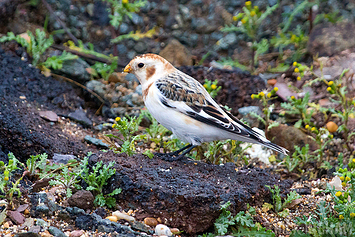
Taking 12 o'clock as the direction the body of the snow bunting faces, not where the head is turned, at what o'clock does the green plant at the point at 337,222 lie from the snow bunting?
The green plant is roughly at 7 o'clock from the snow bunting.

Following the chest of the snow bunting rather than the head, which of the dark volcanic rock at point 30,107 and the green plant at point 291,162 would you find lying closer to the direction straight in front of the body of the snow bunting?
the dark volcanic rock

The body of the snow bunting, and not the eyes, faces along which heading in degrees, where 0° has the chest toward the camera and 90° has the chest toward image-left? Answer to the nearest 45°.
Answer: approximately 90°

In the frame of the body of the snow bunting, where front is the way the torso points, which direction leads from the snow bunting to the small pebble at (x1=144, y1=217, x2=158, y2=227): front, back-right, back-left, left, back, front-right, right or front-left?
left

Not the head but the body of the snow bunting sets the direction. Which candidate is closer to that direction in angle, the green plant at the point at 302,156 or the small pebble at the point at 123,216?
the small pebble

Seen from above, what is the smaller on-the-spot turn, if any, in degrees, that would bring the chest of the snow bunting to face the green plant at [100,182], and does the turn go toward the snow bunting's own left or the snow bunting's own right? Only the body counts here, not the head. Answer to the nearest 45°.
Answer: approximately 45° to the snow bunting's own left

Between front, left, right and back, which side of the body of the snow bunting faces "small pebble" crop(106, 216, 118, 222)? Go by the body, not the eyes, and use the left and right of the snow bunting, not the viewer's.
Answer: left

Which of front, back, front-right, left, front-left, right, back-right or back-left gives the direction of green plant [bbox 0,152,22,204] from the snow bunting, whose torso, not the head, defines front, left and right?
front-left

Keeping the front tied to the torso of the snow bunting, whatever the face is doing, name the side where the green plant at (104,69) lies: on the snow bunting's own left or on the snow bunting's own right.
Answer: on the snow bunting's own right

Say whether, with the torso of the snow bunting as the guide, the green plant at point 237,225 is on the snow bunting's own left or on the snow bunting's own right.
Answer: on the snow bunting's own left
